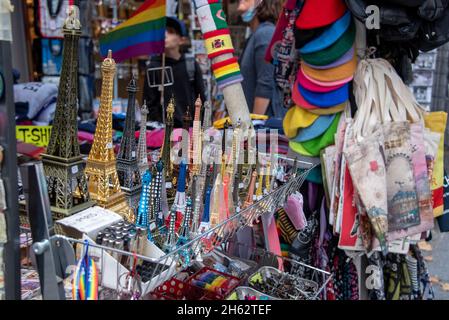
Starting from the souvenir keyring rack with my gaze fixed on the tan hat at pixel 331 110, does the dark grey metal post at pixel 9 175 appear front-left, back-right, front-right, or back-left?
back-left

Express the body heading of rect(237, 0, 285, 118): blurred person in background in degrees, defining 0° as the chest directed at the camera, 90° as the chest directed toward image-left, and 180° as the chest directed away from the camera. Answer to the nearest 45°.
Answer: approximately 90°

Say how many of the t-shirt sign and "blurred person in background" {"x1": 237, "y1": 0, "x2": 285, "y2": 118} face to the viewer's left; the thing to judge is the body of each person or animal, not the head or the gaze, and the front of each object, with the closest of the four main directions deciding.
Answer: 1

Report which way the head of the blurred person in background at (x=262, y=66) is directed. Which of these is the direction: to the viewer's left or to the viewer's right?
to the viewer's left

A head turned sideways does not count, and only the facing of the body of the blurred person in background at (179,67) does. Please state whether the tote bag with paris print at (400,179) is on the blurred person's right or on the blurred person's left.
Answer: on the blurred person's left

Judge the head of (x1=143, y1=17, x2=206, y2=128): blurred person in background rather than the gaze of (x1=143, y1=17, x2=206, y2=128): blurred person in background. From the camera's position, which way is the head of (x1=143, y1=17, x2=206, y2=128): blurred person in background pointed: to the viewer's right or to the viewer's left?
to the viewer's left

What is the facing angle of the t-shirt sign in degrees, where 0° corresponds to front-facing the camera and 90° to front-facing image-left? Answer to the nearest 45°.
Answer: approximately 0°

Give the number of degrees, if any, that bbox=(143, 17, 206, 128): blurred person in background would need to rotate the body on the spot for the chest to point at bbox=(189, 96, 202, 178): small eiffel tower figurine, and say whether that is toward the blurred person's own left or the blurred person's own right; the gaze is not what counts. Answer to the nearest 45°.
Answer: approximately 45° to the blurred person's own left

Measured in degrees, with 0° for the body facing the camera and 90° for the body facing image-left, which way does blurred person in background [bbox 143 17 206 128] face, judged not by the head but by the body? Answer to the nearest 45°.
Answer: approximately 45°
